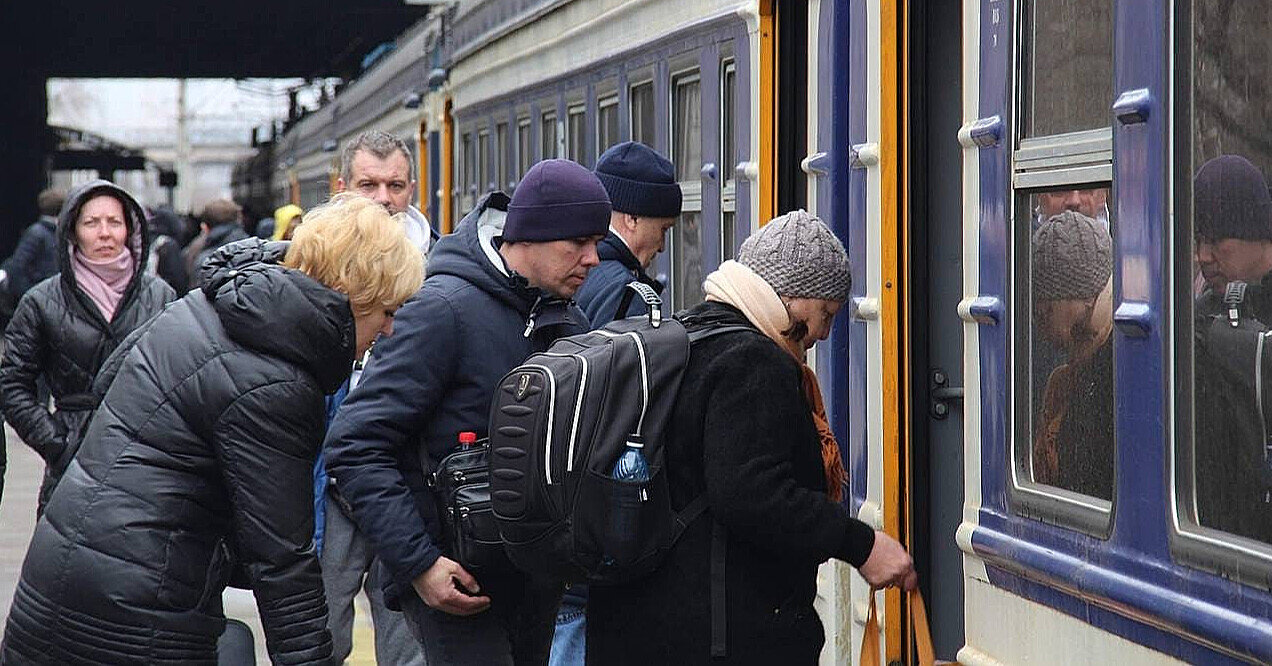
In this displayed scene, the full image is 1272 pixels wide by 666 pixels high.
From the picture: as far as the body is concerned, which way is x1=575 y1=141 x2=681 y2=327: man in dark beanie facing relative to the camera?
to the viewer's right

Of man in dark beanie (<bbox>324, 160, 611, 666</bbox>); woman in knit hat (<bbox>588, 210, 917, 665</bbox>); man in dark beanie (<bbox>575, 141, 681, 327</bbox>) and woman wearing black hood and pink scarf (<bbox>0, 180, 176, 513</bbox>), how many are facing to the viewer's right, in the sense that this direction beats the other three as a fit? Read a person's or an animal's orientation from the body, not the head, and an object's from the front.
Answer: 3

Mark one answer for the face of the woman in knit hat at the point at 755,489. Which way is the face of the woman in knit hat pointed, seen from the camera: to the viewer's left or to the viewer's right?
to the viewer's right

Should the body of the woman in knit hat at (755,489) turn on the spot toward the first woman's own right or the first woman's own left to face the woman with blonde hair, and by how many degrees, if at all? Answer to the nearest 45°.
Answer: approximately 180°

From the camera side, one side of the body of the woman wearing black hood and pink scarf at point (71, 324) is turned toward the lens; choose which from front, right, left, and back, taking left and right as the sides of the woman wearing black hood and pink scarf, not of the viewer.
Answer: front

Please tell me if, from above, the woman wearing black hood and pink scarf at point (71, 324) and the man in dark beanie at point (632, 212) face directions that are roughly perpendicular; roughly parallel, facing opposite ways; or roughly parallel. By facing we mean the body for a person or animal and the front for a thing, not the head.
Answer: roughly perpendicular

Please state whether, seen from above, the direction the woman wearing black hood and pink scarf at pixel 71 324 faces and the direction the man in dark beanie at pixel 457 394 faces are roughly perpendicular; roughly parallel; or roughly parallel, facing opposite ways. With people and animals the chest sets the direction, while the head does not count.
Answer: roughly perpendicular

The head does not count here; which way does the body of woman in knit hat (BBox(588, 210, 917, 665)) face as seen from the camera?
to the viewer's right

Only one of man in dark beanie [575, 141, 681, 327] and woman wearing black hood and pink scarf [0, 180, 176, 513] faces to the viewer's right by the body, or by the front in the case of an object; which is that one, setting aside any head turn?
the man in dark beanie

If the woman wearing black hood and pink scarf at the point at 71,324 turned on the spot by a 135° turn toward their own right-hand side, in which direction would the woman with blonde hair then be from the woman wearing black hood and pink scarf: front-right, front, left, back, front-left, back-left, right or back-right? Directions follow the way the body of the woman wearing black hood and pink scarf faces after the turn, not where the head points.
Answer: back-left

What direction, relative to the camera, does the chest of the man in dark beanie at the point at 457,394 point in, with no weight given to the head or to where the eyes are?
to the viewer's right

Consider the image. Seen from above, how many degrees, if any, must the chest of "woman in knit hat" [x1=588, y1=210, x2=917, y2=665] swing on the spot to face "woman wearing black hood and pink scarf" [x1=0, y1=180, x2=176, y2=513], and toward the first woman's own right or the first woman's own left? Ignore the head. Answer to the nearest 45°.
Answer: approximately 135° to the first woman's own left
